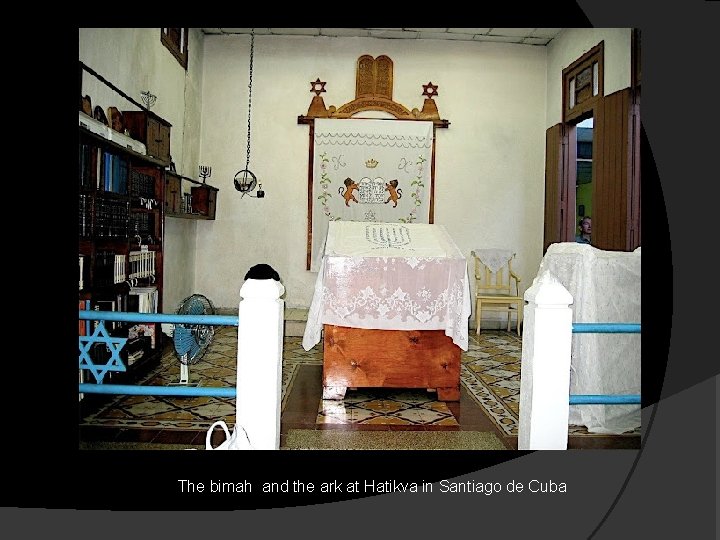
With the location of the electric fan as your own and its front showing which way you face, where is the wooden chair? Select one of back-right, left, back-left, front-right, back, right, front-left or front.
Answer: left

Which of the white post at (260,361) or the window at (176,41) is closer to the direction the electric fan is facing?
the white post

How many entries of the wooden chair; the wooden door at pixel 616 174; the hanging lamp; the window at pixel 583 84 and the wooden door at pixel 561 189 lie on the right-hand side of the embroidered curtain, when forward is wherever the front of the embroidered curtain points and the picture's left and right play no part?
1

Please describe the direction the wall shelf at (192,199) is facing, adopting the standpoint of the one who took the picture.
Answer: facing the viewer and to the right of the viewer

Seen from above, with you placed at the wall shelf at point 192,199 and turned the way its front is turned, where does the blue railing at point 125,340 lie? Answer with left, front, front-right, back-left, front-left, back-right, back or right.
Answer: front-right

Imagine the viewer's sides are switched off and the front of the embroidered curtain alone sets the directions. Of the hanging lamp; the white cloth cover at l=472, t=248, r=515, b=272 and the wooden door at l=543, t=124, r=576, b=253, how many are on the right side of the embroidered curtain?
1

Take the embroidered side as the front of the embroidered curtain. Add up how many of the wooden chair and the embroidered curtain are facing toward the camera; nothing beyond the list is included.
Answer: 2

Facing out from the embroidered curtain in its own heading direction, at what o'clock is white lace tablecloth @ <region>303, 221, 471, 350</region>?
The white lace tablecloth is roughly at 12 o'clock from the embroidered curtain.

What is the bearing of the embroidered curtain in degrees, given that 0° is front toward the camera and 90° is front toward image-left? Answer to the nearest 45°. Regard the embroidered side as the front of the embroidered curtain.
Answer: approximately 0°
